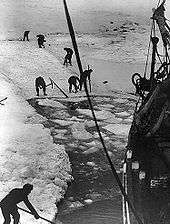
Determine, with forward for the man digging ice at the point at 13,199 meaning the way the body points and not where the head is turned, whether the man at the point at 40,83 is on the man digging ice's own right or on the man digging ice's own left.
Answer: on the man digging ice's own left

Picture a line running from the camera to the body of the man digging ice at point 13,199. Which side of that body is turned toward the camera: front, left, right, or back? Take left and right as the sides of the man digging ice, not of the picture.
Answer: right

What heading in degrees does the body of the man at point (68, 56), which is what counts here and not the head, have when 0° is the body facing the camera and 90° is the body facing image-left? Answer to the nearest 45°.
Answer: approximately 90°

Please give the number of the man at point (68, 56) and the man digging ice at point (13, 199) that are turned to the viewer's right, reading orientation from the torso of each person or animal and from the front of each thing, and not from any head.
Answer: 1

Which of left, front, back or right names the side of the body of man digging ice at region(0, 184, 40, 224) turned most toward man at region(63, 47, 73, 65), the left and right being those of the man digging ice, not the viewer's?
left

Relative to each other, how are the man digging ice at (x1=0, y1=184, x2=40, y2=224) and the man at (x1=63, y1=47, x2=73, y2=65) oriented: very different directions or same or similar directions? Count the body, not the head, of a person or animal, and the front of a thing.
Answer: very different directions

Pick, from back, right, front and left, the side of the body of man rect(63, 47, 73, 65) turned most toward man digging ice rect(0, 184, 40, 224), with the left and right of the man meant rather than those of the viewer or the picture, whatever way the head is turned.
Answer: left
